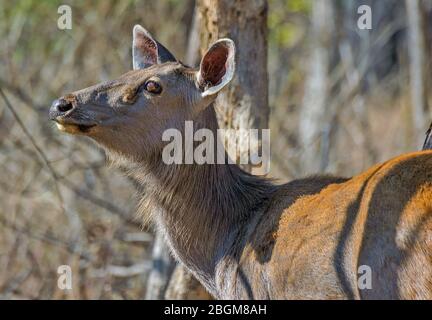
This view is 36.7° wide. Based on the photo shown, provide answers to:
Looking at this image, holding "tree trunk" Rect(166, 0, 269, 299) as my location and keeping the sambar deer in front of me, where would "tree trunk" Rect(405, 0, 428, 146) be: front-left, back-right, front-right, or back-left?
back-left

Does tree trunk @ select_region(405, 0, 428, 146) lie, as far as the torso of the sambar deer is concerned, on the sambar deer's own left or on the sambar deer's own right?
on the sambar deer's own right

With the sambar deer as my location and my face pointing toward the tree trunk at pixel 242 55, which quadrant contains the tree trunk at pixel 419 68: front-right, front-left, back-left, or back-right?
front-right

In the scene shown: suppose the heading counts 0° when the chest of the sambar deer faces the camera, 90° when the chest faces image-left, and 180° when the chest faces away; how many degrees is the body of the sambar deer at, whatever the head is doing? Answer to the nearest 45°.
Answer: approximately 90°

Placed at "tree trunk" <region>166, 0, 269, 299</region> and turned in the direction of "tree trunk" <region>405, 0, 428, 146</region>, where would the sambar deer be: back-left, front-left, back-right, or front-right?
back-right

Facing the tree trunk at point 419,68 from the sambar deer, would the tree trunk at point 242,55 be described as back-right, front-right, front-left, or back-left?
front-left

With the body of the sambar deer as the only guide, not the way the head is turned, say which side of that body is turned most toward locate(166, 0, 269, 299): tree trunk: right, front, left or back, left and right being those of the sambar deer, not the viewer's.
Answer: right
